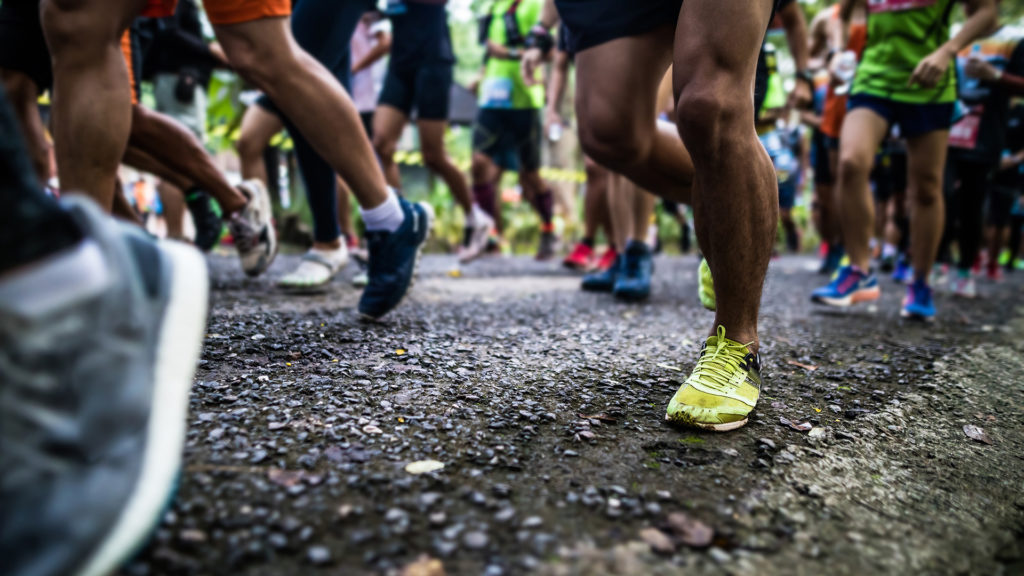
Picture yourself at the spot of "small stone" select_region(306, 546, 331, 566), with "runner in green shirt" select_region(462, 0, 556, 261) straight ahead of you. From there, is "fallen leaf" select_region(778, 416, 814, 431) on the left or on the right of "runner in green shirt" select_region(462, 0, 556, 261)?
right

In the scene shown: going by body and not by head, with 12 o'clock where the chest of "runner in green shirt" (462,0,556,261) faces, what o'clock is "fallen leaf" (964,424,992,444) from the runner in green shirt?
The fallen leaf is roughly at 10 o'clock from the runner in green shirt.

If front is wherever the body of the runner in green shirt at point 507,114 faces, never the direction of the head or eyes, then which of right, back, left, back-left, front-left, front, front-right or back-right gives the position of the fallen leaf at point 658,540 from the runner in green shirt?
front-left

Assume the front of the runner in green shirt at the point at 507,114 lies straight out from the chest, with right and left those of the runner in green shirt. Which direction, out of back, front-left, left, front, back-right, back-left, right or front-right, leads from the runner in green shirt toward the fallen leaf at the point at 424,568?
front-left

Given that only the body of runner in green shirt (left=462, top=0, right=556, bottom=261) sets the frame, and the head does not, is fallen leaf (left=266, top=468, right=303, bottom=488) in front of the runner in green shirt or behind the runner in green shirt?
in front

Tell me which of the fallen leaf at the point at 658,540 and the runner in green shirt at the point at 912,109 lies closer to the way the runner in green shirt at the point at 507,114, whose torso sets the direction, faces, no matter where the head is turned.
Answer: the fallen leaf
